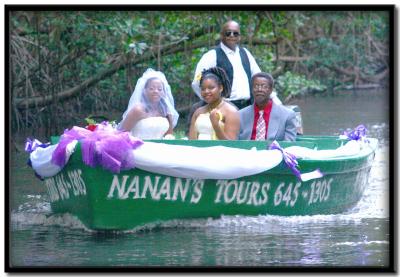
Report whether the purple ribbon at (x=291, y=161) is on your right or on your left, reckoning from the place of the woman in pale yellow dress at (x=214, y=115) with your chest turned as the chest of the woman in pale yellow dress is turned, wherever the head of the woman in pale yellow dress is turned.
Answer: on your left

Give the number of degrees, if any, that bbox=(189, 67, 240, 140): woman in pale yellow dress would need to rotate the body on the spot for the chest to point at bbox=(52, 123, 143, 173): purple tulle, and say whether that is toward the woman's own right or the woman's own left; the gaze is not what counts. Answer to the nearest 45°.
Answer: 0° — they already face it

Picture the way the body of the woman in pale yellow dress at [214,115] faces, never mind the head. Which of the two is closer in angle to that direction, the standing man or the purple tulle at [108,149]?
the purple tulle

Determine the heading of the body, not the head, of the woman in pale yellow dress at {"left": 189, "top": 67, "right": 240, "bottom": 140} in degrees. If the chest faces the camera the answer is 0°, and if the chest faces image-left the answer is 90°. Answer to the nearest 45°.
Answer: approximately 45°

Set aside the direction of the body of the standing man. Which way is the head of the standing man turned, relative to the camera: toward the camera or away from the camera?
toward the camera

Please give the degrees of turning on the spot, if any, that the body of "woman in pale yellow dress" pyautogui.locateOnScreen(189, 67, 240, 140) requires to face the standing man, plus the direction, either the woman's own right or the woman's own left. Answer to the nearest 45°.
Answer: approximately 135° to the woman's own right

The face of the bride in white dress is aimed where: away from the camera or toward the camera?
toward the camera
